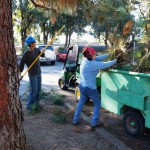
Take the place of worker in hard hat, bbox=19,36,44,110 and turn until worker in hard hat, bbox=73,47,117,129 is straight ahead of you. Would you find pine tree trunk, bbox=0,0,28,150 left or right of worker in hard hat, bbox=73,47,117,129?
right

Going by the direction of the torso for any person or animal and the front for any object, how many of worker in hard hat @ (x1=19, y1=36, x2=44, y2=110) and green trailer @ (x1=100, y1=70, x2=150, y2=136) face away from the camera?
0

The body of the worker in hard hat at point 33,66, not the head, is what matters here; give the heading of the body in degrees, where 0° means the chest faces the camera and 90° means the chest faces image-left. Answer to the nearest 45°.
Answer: approximately 315°

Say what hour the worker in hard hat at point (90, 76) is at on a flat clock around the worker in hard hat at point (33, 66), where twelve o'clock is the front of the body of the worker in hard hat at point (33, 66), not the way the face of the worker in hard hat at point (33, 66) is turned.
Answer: the worker in hard hat at point (90, 76) is roughly at 12 o'clock from the worker in hard hat at point (33, 66).

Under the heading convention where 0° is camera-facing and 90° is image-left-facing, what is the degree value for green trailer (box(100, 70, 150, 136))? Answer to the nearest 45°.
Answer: approximately 45°

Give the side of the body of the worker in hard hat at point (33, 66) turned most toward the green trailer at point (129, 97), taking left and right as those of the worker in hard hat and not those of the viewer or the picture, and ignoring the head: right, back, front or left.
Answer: front

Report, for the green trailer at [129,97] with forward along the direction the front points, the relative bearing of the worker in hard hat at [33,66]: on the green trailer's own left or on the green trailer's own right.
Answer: on the green trailer's own left

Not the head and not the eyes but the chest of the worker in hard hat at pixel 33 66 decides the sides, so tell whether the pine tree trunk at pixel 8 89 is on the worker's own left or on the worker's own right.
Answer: on the worker's own right
